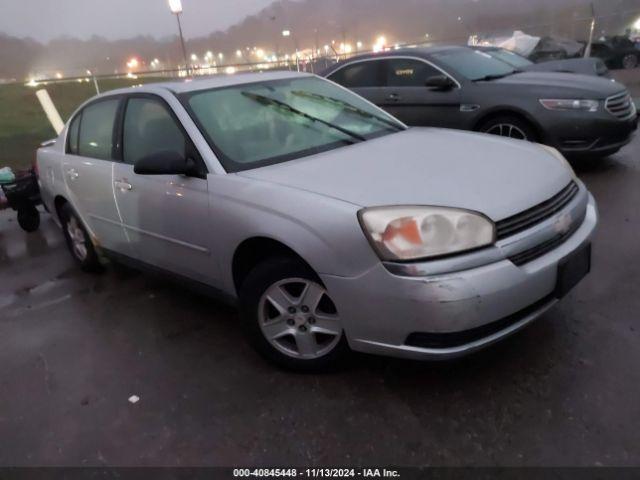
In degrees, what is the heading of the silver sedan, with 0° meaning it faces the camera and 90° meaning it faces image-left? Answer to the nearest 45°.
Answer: approximately 315°

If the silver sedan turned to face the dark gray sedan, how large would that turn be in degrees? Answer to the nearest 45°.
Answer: approximately 90° to its left

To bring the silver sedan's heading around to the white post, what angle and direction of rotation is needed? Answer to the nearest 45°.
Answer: approximately 180°

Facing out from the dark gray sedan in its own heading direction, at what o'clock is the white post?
The white post is roughly at 5 o'clock from the dark gray sedan.

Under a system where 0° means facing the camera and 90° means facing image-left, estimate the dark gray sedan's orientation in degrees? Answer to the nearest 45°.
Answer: approximately 315°

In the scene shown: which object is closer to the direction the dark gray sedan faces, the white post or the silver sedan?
the silver sedan

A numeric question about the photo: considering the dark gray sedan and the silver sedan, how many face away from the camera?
0
